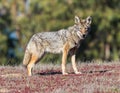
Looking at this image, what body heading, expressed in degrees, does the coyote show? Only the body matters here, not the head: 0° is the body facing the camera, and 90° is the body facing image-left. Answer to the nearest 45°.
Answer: approximately 270°
